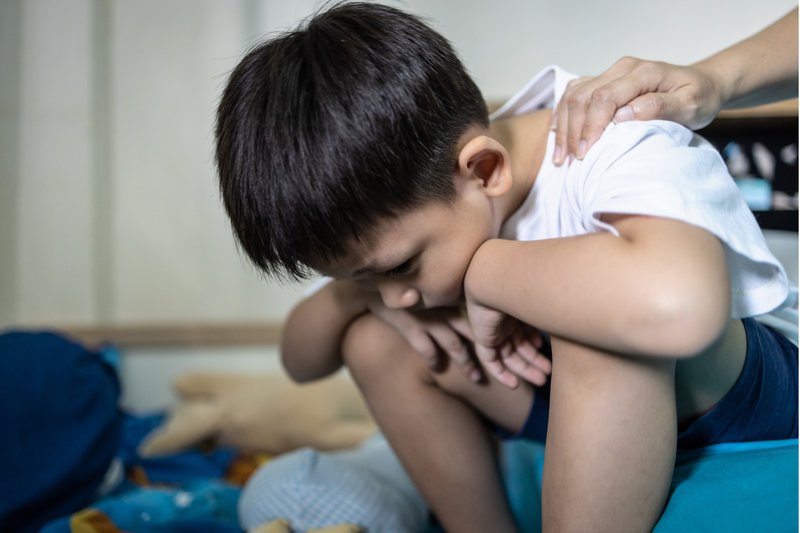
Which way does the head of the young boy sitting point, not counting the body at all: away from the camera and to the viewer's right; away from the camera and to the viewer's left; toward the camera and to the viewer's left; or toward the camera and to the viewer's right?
toward the camera and to the viewer's left

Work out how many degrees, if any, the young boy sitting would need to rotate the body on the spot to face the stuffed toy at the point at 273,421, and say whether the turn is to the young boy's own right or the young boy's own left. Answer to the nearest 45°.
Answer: approximately 90° to the young boy's own right

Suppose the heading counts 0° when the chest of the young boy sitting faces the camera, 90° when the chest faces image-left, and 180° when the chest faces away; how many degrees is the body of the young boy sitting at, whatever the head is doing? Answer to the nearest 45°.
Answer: approximately 45°

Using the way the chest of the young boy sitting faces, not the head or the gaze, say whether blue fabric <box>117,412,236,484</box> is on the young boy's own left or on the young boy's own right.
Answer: on the young boy's own right
